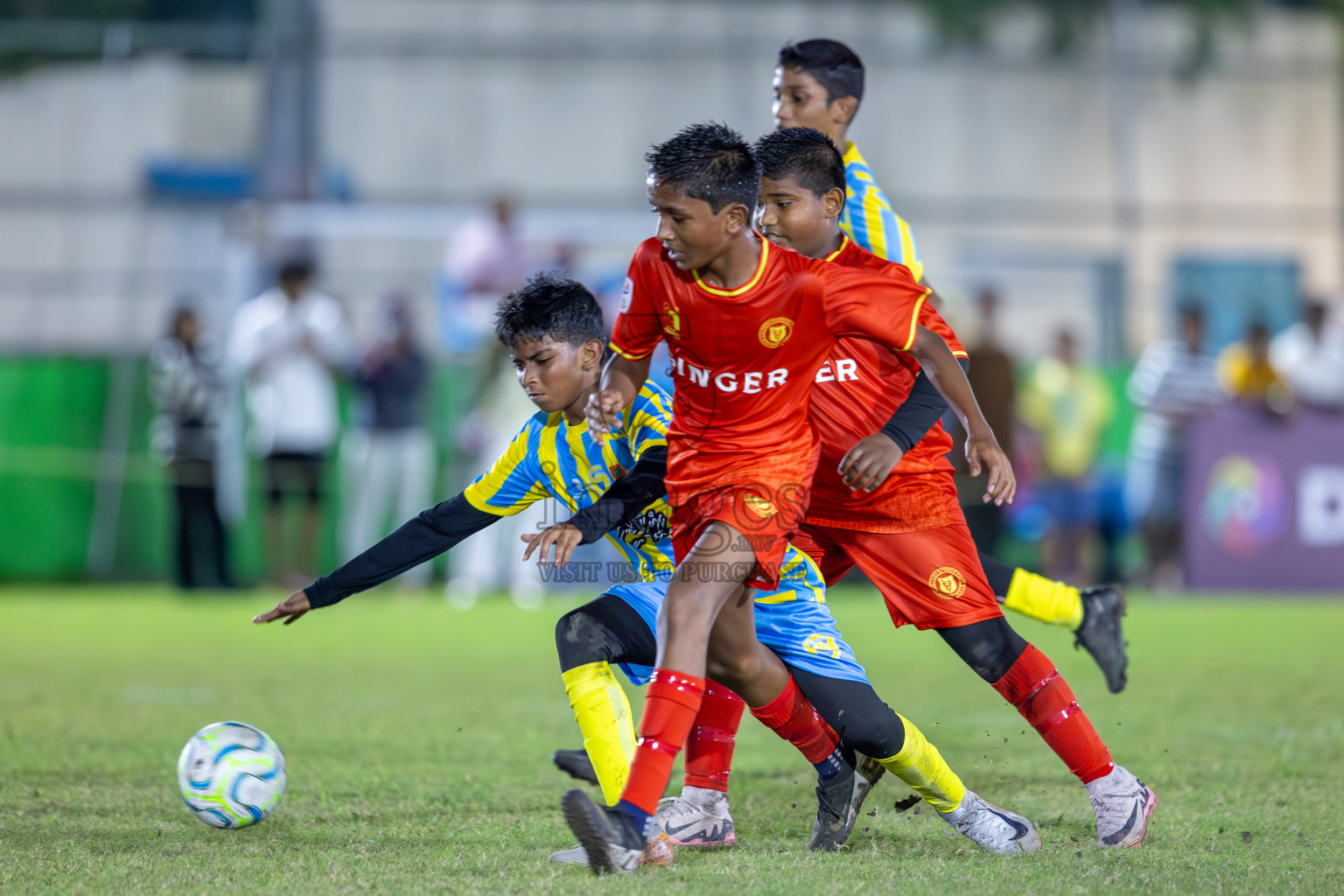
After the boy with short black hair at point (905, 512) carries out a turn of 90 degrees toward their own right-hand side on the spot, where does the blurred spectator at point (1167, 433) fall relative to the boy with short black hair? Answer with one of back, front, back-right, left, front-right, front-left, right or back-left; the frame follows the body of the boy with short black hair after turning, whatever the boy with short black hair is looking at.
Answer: front-right

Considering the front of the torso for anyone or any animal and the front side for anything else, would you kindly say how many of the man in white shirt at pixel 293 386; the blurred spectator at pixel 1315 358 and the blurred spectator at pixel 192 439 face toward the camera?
3

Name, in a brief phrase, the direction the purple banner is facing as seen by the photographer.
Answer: facing the viewer

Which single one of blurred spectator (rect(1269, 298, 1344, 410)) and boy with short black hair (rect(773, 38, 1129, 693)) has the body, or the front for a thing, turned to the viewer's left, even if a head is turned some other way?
the boy with short black hair

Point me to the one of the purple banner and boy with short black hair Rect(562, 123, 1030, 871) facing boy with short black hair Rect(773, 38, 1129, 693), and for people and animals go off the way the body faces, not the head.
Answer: the purple banner

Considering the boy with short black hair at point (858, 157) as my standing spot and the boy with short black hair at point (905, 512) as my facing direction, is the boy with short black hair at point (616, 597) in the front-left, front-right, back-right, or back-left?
front-right

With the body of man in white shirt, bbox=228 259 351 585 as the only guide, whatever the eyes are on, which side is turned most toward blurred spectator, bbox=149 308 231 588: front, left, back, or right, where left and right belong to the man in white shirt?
right

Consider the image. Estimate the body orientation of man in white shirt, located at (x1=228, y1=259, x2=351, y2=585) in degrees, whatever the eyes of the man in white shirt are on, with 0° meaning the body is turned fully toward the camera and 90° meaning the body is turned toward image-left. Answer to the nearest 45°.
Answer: approximately 0°

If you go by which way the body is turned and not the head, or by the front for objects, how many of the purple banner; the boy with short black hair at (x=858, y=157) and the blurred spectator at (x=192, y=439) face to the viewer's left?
1

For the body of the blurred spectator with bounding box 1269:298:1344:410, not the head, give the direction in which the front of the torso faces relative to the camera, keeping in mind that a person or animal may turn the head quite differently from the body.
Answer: toward the camera

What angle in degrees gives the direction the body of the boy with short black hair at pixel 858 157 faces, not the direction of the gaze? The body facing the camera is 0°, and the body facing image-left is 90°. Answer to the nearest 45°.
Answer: approximately 90°

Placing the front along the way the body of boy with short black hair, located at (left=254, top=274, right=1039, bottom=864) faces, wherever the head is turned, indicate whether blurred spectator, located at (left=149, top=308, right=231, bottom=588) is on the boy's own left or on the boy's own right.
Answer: on the boy's own right

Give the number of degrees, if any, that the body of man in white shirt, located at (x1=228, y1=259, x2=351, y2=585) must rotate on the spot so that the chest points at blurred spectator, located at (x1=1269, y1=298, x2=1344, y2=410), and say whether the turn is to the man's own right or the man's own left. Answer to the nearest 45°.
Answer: approximately 90° to the man's own left
